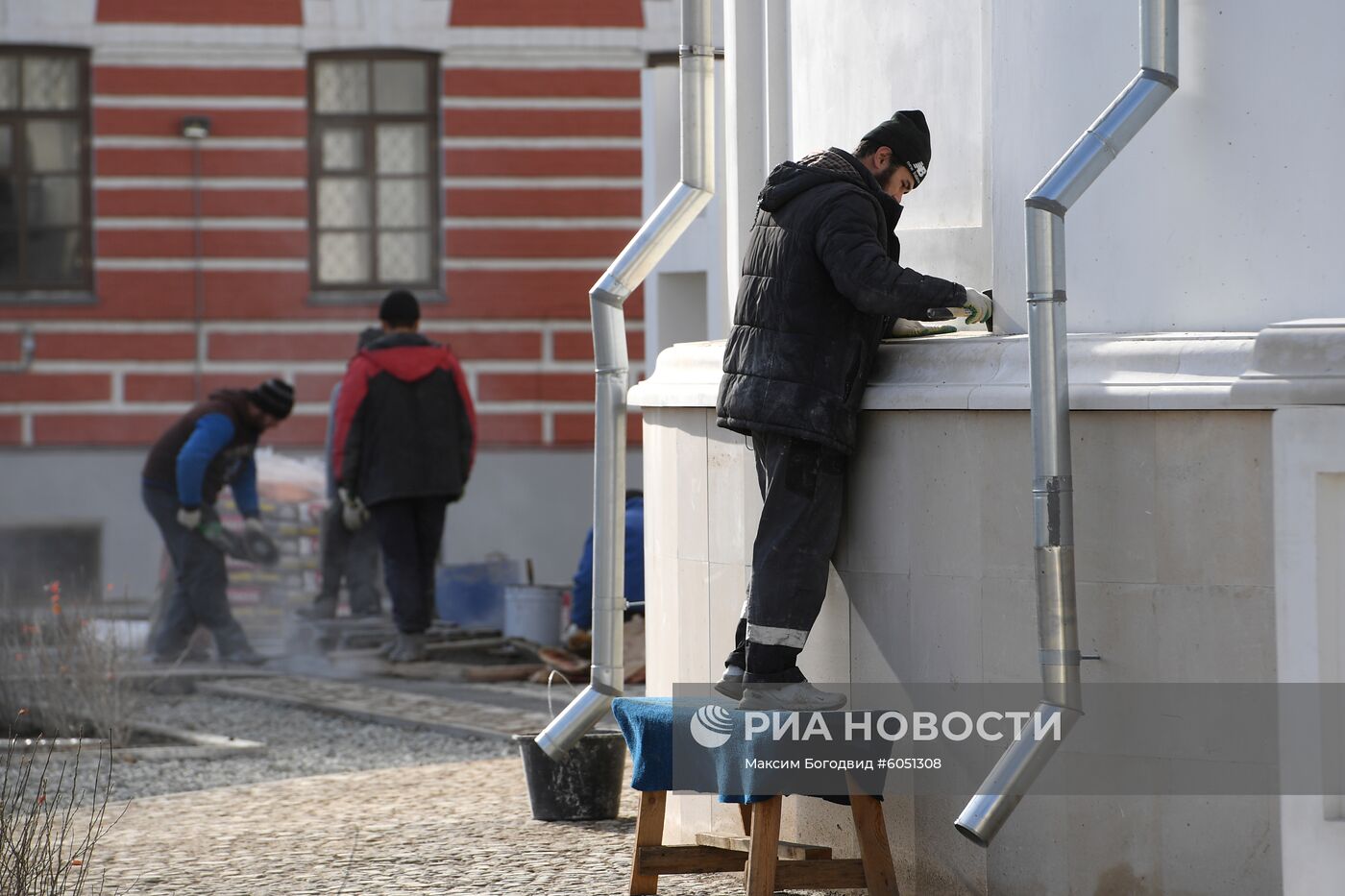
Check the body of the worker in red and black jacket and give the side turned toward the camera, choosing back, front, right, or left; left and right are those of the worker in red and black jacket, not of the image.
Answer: back

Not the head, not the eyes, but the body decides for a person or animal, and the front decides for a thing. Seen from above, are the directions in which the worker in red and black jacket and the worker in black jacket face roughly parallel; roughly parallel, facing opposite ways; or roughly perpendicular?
roughly perpendicular

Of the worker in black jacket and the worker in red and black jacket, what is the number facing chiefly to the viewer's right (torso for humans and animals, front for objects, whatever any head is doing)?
1

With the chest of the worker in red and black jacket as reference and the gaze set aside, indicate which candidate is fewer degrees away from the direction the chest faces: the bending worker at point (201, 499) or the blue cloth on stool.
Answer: the bending worker

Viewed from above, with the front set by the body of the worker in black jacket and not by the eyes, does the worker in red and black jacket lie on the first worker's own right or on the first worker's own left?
on the first worker's own left

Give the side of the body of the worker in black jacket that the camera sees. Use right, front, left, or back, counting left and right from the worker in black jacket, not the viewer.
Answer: right

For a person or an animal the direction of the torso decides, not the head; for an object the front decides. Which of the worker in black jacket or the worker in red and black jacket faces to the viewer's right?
the worker in black jacket

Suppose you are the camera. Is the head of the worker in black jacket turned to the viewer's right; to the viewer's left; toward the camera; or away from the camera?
to the viewer's right

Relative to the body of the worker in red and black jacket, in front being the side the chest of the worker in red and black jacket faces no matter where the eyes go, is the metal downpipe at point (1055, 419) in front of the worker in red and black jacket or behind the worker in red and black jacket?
behind

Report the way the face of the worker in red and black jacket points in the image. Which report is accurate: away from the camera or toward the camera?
away from the camera

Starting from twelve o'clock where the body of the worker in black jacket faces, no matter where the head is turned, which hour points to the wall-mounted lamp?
The wall-mounted lamp is roughly at 8 o'clock from the worker in black jacket.
